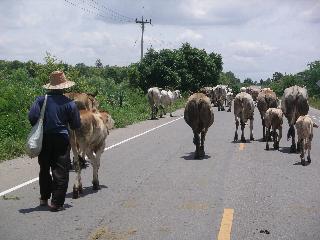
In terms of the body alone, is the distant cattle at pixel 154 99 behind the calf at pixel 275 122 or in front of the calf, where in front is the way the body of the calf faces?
in front

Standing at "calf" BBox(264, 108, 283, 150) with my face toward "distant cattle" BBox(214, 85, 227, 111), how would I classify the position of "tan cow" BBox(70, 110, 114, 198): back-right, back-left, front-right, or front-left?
back-left

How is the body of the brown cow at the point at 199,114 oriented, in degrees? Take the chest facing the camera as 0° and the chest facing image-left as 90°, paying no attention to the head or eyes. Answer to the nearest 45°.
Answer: approximately 180°

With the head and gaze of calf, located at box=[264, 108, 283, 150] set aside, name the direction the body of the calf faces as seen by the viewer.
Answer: away from the camera

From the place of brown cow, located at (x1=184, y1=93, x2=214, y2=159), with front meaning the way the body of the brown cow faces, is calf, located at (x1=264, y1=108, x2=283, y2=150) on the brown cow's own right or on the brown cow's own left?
on the brown cow's own right

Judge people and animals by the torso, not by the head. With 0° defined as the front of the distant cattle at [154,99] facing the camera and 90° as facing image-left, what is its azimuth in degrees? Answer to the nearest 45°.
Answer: approximately 180°

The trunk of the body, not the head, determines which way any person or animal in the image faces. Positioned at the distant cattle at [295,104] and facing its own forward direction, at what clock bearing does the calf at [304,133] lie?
The calf is roughly at 6 o'clock from the distant cattle.

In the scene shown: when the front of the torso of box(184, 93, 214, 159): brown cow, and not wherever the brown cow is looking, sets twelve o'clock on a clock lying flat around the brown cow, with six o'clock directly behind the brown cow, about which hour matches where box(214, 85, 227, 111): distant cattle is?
The distant cattle is roughly at 12 o'clock from the brown cow.

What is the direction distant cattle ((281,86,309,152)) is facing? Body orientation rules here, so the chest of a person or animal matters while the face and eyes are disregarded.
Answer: away from the camera

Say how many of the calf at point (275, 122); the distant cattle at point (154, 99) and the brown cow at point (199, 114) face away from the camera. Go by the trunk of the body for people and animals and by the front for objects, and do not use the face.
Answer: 3

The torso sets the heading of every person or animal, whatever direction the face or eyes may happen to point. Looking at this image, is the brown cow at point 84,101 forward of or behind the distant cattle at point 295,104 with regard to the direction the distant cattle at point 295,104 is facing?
behind

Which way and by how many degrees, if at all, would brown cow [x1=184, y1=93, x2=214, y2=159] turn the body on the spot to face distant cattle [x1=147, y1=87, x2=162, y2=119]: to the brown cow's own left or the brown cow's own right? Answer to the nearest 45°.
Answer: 0° — it already faces it
